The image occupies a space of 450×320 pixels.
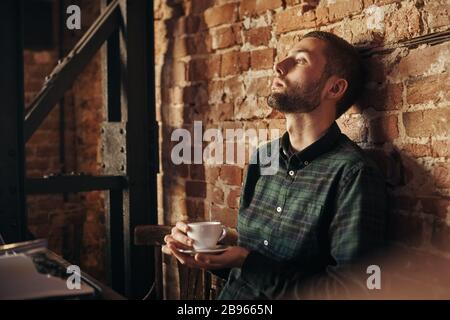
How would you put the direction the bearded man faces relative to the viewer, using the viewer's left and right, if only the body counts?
facing the viewer and to the left of the viewer
